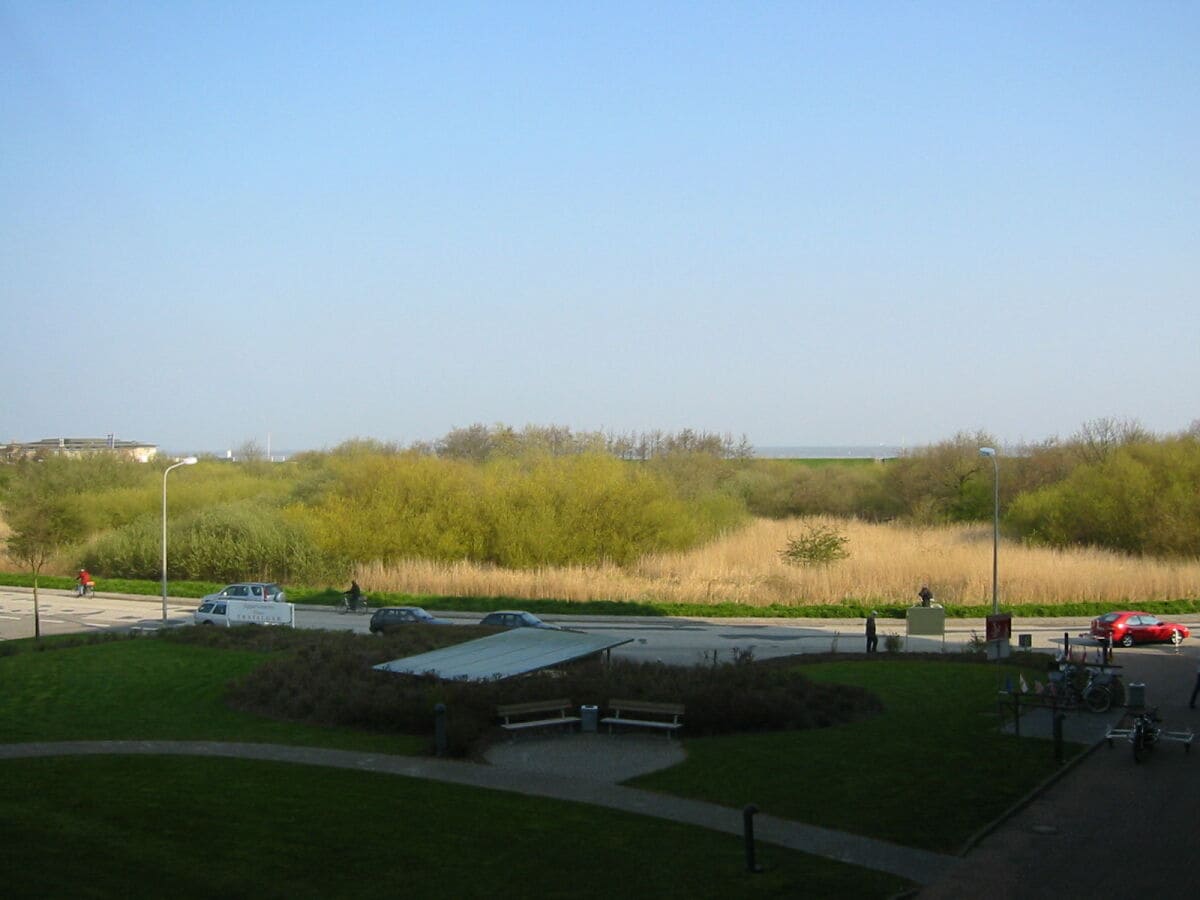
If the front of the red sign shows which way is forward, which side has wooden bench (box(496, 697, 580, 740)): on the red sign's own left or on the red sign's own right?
on the red sign's own right

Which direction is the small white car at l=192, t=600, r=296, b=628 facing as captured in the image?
to the viewer's left

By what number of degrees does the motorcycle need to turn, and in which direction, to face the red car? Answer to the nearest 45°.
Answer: approximately 135° to its right

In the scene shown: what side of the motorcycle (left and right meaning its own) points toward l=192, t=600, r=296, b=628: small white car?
right
